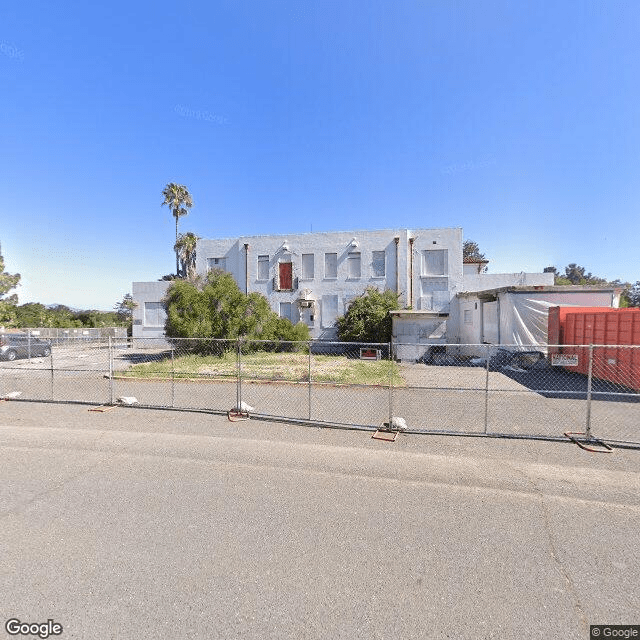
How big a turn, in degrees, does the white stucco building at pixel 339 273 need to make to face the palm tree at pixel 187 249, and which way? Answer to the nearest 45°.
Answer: approximately 135° to its right

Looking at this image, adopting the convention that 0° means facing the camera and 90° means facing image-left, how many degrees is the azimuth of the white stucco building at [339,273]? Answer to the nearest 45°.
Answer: approximately 0°

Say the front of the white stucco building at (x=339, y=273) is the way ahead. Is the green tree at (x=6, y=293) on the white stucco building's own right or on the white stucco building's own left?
on the white stucco building's own right

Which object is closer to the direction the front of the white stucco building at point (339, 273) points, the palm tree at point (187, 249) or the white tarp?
the white tarp

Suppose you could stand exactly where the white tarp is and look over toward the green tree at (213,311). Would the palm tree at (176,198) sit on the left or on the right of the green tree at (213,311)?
right

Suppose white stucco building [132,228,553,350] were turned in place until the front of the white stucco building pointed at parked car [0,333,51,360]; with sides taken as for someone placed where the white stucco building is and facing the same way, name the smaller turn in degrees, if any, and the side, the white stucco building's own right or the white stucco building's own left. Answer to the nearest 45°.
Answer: approximately 45° to the white stucco building's own right
